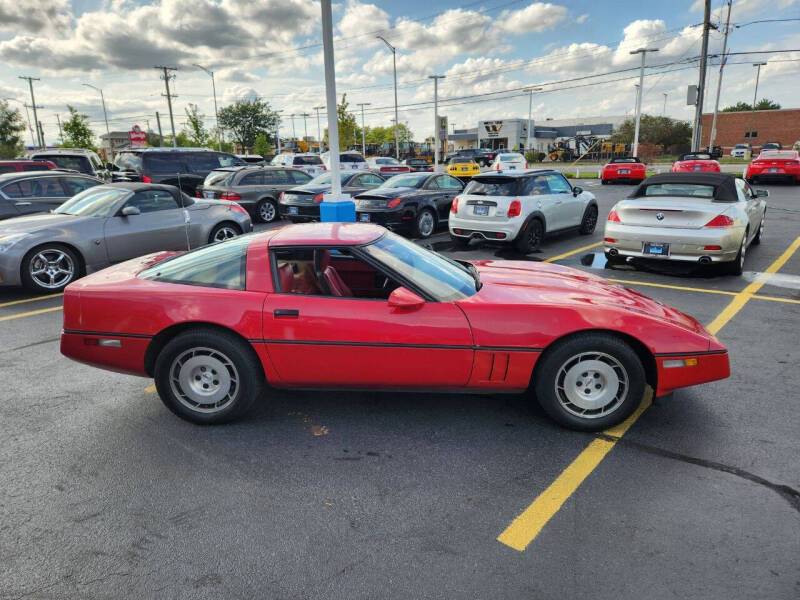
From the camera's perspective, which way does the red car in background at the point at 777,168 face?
away from the camera

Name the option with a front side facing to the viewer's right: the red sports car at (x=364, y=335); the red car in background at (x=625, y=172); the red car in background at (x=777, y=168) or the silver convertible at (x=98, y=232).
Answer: the red sports car

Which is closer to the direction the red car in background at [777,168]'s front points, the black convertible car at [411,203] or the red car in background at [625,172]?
the red car in background

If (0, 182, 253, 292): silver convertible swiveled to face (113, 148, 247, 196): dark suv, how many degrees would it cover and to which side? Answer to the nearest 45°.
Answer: approximately 135° to its right

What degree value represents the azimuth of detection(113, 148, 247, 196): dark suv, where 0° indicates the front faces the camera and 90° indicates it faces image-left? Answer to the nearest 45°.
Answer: approximately 225°

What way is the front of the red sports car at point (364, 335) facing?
to the viewer's right

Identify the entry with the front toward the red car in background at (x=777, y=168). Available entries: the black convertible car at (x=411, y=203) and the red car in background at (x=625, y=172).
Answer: the black convertible car

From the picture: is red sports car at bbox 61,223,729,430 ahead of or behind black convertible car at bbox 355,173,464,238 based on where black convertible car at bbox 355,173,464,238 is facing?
behind
